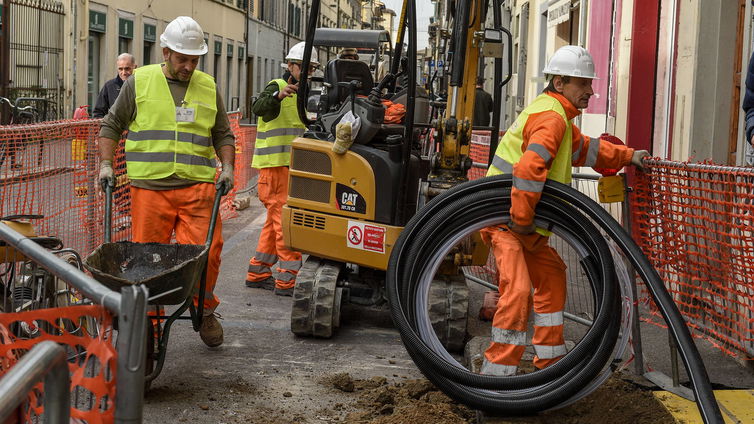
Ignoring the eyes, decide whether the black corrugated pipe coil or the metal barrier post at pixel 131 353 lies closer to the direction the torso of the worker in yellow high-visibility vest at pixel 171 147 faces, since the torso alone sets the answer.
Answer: the metal barrier post

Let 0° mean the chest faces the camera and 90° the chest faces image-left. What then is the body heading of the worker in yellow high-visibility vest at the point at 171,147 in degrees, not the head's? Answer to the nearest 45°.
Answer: approximately 0°

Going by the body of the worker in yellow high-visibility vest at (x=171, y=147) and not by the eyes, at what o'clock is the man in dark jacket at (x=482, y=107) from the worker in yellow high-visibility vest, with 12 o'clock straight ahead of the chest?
The man in dark jacket is roughly at 7 o'clock from the worker in yellow high-visibility vest.

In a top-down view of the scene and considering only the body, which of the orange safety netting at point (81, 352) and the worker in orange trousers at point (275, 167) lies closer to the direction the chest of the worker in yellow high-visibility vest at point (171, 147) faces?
the orange safety netting

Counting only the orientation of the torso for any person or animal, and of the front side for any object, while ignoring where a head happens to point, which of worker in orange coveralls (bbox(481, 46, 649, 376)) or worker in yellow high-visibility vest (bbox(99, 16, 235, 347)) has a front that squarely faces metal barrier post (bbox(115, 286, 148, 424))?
the worker in yellow high-visibility vest

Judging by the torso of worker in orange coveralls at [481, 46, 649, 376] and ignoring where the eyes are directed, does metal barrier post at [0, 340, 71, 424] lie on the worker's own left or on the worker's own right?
on the worker's own right

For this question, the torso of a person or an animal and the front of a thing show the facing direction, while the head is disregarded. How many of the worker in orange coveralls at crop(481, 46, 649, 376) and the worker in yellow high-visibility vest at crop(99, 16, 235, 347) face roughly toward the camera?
1

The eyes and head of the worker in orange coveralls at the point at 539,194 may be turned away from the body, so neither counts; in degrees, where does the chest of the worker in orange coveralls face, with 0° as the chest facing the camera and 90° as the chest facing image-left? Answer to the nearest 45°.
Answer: approximately 270°

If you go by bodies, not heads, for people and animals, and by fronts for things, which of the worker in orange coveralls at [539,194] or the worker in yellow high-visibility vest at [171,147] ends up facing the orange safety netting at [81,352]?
the worker in yellow high-visibility vest

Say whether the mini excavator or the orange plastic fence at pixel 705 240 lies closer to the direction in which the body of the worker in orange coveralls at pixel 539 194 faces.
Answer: the orange plastic fence

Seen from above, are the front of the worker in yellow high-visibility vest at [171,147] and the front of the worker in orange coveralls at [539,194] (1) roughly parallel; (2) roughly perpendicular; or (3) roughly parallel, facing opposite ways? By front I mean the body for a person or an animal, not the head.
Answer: roughly perpendicular

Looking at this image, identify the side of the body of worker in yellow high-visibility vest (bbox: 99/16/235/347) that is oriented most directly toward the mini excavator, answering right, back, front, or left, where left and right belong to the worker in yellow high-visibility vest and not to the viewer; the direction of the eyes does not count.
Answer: left
